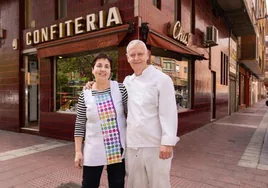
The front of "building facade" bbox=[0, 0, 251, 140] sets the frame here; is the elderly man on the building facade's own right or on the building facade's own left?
on the building facade's own left

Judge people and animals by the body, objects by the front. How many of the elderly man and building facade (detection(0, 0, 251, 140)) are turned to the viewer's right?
0

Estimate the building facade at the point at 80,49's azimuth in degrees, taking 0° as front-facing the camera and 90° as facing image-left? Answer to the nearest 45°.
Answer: approximately 45°
